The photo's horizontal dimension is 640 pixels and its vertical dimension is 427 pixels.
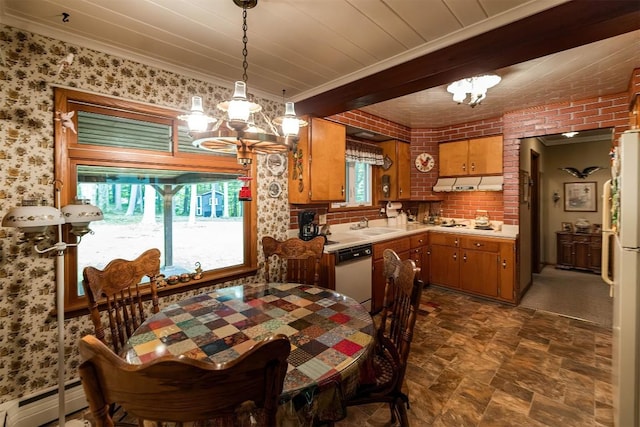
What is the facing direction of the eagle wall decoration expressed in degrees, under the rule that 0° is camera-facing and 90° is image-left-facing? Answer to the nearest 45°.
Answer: approximately 0°

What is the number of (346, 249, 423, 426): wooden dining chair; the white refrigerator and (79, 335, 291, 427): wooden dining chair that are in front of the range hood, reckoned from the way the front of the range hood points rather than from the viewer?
3

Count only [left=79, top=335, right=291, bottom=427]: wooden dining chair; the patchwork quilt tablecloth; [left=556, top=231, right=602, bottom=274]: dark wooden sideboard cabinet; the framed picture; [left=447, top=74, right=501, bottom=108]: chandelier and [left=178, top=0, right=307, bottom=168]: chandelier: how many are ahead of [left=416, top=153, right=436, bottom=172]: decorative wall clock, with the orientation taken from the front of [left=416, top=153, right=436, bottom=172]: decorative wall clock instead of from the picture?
4

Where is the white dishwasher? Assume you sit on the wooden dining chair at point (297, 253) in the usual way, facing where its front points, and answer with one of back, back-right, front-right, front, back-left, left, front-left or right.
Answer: back-left

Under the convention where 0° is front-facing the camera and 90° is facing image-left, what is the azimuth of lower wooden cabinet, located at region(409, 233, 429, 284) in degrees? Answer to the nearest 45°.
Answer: approximately 315°

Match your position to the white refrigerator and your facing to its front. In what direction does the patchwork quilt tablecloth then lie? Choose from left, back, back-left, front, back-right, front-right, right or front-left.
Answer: front-left

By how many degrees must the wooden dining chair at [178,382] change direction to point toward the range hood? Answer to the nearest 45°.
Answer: approximately 45° to its right

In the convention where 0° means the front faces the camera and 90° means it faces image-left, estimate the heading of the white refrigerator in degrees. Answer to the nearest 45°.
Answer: approximately 90°

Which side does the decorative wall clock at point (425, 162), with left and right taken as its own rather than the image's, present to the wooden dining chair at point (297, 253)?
front

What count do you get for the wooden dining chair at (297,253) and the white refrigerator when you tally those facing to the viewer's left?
1

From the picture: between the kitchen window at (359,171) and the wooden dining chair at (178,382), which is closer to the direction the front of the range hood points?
the wooden dining chair

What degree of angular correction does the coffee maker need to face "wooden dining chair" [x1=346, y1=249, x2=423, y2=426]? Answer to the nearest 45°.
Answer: approximately 45° to its right

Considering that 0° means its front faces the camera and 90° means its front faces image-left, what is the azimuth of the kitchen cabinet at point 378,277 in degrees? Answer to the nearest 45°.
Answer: approximately 315°

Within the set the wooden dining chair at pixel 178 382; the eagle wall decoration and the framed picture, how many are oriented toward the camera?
2
